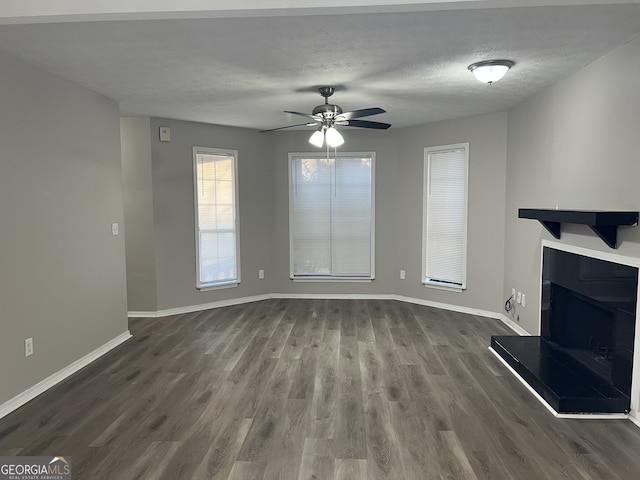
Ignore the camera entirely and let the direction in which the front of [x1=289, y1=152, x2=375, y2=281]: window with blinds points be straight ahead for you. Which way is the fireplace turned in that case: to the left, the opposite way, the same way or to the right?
to the right

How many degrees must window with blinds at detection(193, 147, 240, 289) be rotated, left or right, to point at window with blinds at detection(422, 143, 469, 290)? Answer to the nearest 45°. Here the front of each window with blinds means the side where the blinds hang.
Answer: approximately 45° to its left

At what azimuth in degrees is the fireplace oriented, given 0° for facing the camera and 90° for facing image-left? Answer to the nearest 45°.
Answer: approximately 45°

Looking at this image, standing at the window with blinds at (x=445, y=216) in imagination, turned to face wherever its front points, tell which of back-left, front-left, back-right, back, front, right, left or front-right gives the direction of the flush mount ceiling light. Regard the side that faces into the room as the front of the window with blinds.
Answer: front-left

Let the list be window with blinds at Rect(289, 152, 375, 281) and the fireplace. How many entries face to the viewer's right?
0

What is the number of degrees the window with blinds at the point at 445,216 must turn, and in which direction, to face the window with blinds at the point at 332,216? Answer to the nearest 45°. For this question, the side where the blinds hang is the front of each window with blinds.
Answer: approximately 45° to its right

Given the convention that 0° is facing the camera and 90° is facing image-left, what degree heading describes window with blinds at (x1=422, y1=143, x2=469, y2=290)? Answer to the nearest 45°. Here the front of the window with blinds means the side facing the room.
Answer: approximately 45°

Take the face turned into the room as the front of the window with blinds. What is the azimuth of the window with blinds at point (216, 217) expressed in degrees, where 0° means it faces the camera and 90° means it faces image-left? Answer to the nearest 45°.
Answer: approximately 315°

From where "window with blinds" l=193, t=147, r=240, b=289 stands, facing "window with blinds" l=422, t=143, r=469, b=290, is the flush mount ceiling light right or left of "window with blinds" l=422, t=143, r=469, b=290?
right

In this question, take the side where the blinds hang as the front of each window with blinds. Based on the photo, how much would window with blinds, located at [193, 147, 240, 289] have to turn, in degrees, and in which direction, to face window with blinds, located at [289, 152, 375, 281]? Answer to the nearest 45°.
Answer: approximately 45° to its left
